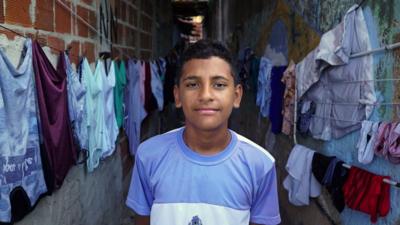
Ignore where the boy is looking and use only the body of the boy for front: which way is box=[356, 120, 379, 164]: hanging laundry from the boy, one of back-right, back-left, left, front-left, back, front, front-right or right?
back-left

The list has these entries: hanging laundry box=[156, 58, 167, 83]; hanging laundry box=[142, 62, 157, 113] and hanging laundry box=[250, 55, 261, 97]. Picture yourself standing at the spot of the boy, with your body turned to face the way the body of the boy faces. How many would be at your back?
3

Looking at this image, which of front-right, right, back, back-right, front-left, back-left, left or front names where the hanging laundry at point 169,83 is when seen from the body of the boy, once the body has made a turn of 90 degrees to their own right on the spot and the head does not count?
right

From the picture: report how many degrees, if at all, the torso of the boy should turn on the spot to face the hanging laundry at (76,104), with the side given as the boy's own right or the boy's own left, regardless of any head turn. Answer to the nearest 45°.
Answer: approximately 135° to the boy's own right

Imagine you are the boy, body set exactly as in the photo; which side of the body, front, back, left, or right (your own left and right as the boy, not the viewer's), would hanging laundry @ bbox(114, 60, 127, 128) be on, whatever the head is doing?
back

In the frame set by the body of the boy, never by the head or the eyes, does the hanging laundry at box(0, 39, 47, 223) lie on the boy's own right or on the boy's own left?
on the boy's own right

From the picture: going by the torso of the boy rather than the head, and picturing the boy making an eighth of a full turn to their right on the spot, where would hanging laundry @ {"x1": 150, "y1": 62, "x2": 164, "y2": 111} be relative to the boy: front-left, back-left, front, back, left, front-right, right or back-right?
back-right

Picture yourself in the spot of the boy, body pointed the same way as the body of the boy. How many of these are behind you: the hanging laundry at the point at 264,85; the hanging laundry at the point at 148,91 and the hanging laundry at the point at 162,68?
3

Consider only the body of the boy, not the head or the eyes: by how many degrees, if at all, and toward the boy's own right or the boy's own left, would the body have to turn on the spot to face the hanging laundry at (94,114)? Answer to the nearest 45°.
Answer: approximately 135° to the boy's own right

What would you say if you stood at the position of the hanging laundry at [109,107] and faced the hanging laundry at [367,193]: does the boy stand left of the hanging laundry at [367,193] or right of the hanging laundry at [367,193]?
right

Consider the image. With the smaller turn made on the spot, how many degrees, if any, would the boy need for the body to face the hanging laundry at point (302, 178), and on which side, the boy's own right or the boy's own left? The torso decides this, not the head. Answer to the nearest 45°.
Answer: approximately 135° to the boy's own left

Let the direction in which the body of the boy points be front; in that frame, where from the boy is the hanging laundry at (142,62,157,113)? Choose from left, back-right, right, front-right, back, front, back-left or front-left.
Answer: back

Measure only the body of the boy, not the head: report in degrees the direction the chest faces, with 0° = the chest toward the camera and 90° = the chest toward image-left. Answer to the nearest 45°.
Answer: approximately 0°

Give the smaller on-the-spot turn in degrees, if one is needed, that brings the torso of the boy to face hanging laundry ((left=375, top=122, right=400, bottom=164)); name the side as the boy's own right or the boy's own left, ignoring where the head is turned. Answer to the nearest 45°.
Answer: approximately 135° to the boy's own left

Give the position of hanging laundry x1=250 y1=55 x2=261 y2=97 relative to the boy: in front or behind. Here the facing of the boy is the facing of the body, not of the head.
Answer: behind
